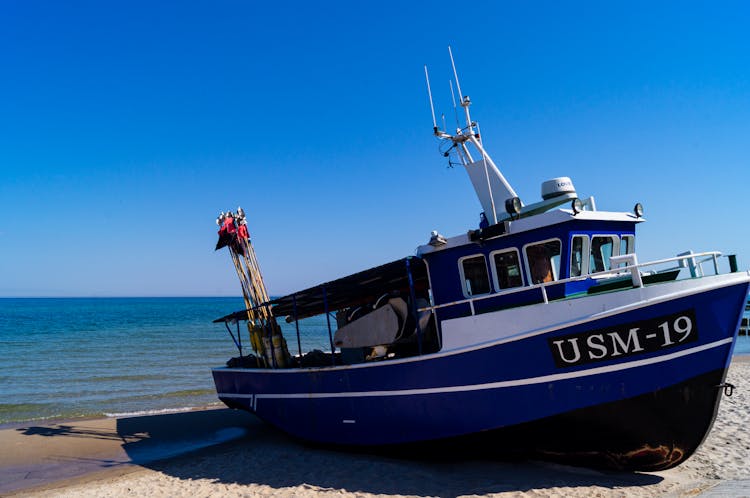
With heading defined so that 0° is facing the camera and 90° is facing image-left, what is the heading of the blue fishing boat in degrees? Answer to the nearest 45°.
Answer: approximately 315°
